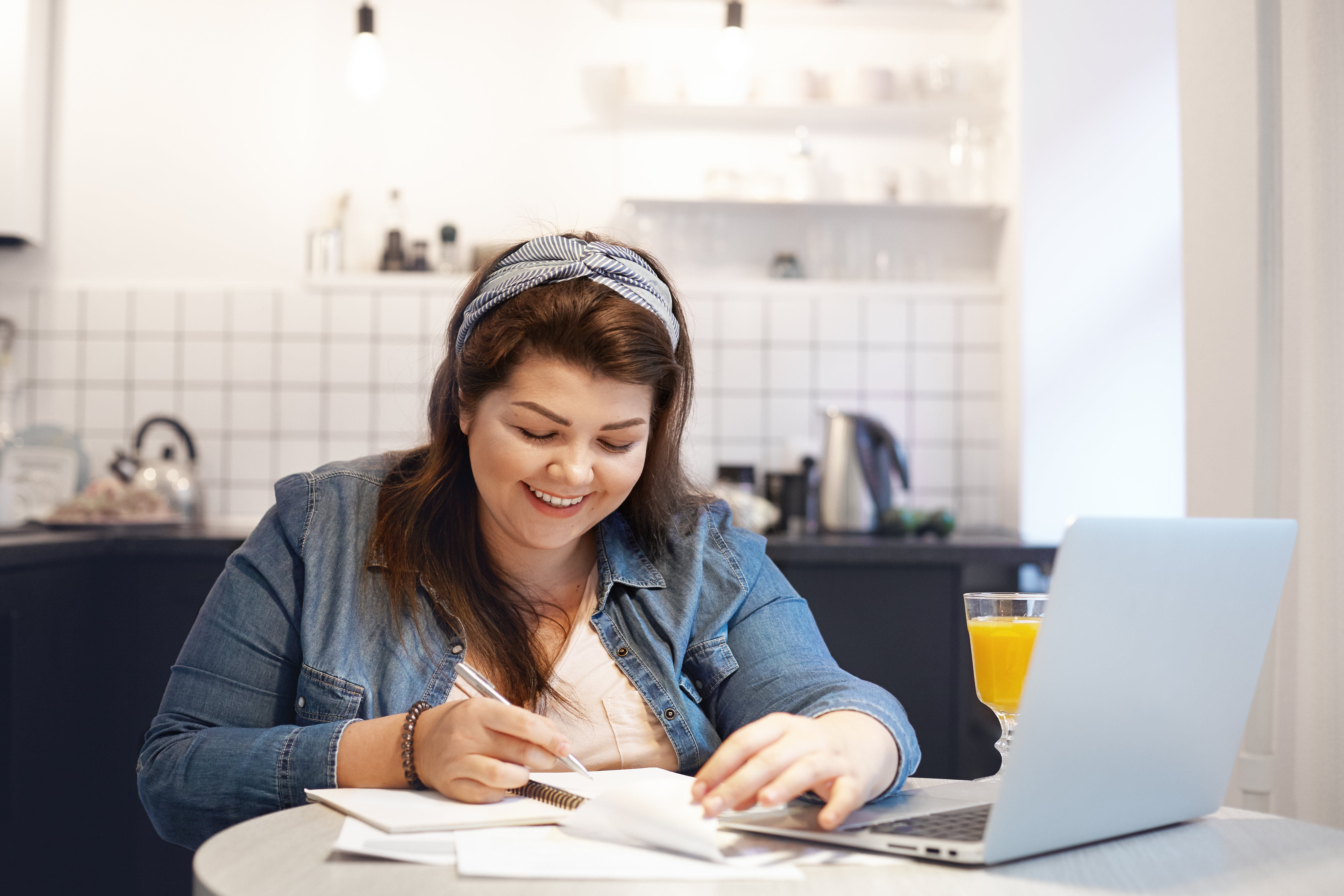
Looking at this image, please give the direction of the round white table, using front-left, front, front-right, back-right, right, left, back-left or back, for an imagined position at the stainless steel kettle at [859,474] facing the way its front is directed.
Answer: left

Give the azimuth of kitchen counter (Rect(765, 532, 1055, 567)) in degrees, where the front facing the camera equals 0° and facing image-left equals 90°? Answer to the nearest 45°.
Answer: approximately 0°

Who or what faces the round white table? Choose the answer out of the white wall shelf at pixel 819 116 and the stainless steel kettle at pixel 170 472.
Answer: the white wall shelf

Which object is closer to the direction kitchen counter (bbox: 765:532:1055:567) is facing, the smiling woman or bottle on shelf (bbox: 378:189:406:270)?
the smiling woman

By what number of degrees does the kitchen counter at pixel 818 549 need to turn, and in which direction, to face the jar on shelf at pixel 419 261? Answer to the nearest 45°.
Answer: approximately 135° to its right

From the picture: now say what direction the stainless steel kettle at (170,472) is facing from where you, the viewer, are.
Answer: facing to the left of the viewer

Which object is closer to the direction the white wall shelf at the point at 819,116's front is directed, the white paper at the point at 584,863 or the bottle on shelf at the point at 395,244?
the white paper

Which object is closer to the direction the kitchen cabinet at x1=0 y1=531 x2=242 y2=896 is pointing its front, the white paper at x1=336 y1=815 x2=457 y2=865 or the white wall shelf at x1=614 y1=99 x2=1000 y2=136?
the white paper

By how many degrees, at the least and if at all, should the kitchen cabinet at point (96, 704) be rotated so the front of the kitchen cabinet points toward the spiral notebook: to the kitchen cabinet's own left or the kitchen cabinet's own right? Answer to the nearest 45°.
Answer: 0° — it already faces it
